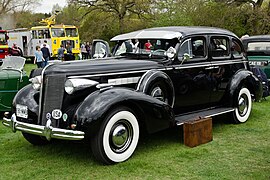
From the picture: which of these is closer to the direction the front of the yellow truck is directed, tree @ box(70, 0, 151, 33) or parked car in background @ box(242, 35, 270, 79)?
the parked car in background

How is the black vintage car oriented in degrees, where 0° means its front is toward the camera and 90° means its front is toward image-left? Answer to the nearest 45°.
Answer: approximately 45°

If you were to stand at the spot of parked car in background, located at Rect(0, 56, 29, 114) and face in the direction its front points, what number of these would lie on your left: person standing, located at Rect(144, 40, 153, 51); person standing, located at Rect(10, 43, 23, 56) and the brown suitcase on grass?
2

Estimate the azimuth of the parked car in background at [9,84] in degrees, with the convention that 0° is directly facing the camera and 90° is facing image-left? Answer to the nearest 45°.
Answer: approximately 45°

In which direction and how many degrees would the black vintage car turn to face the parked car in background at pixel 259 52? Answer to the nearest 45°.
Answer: approximately 180°

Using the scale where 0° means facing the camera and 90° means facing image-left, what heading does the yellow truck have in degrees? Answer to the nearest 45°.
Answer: approximately 315°

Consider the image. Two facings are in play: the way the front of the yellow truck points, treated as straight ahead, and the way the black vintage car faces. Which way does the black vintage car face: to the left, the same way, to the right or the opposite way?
to the right

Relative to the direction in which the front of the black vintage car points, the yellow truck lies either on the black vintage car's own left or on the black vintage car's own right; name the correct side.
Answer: on the black vintage car's own right

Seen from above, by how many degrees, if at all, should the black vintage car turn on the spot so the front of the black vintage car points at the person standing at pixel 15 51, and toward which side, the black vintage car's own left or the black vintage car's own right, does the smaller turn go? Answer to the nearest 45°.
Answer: approximately 135° to the black vintage car's own right

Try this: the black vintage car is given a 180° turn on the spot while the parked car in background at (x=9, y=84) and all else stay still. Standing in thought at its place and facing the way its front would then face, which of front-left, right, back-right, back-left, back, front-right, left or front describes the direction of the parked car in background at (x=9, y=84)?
left
